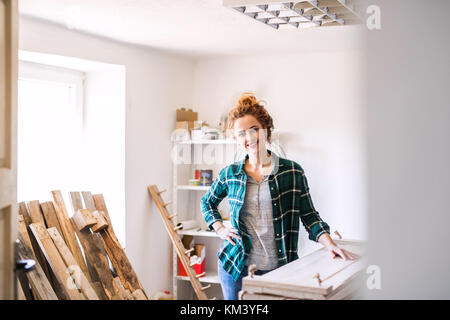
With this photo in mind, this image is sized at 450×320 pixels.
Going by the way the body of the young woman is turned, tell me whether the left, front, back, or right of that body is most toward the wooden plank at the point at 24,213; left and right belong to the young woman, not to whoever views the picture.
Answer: right

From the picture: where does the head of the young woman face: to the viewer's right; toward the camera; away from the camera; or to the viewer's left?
toward the camera

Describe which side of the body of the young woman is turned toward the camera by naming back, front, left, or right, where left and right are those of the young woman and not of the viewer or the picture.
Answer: front

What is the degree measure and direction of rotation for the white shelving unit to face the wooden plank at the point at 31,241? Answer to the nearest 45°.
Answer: approximately 45° to its right

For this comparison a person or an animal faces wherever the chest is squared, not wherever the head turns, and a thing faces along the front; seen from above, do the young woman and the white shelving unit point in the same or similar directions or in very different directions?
same or similar directions

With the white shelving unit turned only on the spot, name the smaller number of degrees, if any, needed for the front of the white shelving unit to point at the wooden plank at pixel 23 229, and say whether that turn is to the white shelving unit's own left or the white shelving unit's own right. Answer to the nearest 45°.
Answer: approximately 45° to the white shelving unit's own right

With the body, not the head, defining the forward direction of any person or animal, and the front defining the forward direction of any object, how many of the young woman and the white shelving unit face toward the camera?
2

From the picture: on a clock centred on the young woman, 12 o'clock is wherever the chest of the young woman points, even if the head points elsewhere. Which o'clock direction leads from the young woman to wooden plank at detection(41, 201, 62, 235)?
The wooden plank is roughly at 4 o'clock from the young woman.

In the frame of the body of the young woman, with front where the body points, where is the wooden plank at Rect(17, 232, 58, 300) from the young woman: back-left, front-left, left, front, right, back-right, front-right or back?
right

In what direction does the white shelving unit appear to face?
toward the camera
